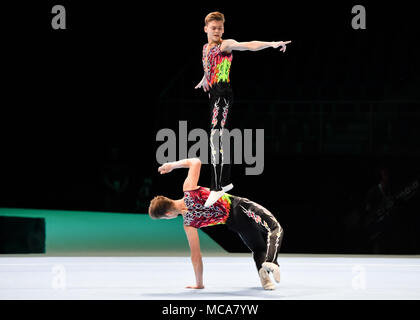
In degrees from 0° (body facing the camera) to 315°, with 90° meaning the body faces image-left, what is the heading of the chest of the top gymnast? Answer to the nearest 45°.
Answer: approximately 45°
